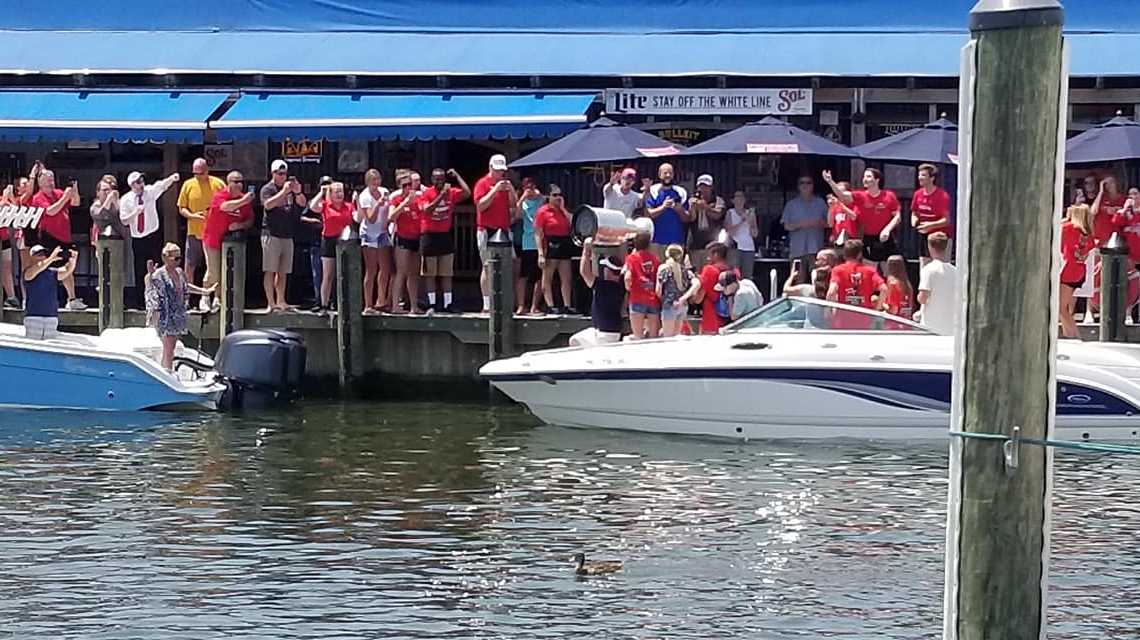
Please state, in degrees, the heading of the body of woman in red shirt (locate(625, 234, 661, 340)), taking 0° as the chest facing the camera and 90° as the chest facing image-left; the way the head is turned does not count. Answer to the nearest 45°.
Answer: approximately 180°

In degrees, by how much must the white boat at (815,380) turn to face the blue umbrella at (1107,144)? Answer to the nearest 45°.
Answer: approximately 135° to its right

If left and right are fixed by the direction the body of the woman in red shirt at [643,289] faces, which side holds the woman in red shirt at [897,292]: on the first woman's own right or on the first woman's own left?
on the first woman's own right

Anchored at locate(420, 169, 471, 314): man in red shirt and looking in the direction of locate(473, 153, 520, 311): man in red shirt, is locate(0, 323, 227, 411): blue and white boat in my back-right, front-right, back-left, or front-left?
back-right
